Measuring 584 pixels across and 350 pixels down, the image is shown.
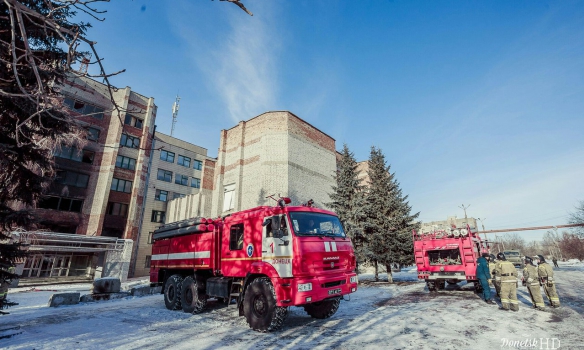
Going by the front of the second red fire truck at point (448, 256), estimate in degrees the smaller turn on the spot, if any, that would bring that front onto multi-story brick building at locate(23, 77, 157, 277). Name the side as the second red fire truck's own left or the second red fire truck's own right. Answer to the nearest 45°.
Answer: approximately 90° to the second red fire truck's own left

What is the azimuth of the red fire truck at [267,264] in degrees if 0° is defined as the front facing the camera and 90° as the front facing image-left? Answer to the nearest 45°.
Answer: approximately 315°

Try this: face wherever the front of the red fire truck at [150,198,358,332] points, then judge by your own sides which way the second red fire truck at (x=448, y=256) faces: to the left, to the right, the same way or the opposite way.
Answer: to the left

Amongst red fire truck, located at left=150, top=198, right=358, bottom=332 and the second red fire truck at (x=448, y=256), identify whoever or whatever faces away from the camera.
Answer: the second red fire truck

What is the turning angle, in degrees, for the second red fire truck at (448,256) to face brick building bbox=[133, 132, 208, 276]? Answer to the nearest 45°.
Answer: approximately 90° to its left

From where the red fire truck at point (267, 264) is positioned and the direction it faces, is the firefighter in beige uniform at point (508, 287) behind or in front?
in front

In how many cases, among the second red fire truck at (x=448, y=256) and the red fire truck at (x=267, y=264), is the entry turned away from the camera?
1

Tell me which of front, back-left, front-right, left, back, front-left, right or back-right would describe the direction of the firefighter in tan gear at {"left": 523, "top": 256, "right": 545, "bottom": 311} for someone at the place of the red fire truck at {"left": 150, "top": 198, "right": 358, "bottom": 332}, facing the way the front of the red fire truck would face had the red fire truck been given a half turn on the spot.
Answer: back-right

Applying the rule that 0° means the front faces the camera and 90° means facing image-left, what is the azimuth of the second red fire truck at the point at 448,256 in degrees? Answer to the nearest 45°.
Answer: approximately 180°

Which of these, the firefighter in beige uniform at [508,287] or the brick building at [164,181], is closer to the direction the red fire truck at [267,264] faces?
the firefighter in beige uniform

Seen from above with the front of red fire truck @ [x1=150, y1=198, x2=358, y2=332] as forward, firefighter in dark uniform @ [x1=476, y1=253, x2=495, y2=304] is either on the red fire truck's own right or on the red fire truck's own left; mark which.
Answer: on the red fire truck's own left

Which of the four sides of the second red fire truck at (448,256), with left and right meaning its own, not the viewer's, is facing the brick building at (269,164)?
left

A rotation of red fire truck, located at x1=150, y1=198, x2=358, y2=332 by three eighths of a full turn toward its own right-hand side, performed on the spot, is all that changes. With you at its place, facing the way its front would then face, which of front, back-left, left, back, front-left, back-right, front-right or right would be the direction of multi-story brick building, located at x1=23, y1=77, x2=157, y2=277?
front-right
